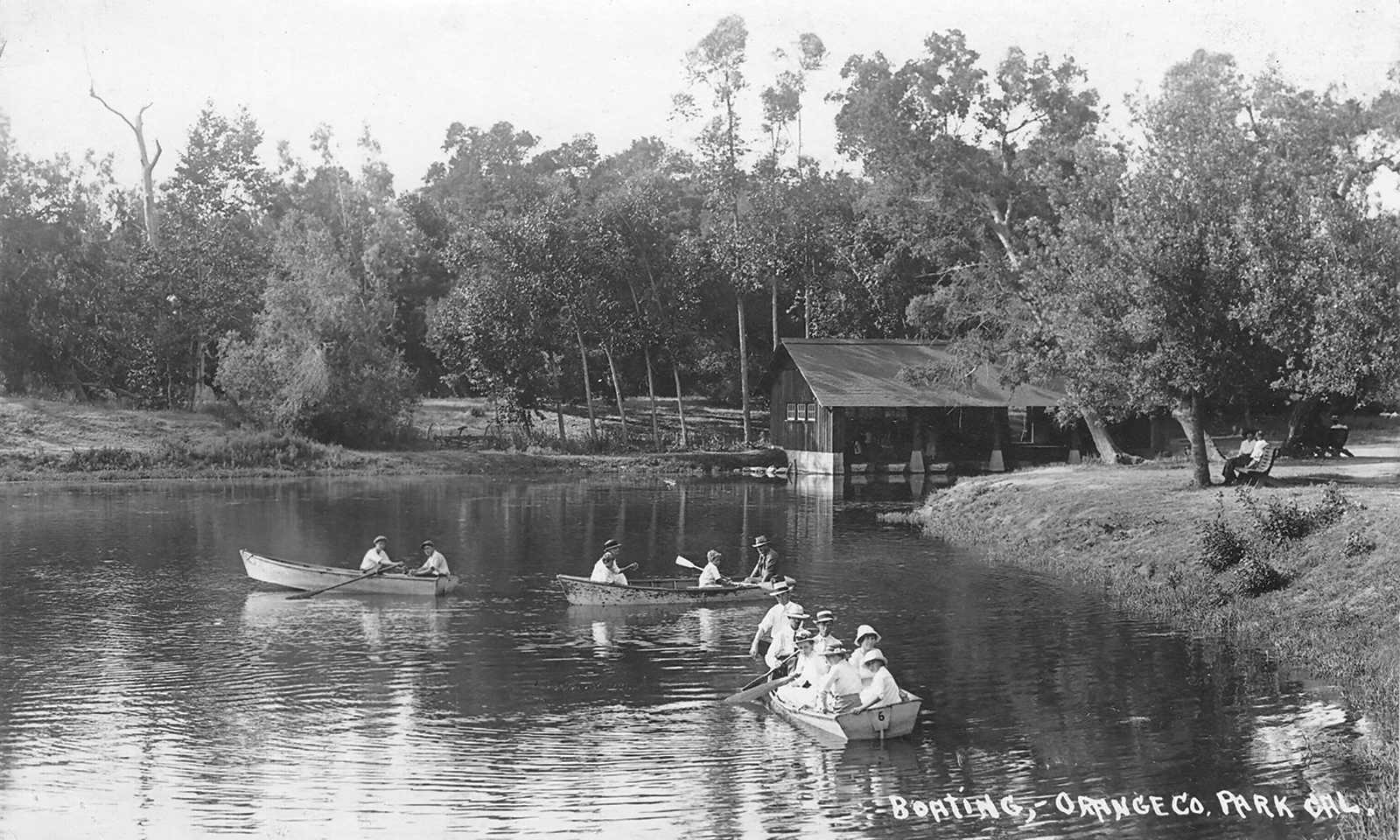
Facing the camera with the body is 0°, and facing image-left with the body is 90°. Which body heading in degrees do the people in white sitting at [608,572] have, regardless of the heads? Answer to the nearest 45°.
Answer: approximately 270°

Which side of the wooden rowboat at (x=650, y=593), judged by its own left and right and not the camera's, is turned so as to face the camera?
left

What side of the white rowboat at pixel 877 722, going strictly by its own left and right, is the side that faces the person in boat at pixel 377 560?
front

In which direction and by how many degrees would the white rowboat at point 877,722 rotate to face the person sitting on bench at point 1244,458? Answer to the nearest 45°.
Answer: approximately 90° to its right

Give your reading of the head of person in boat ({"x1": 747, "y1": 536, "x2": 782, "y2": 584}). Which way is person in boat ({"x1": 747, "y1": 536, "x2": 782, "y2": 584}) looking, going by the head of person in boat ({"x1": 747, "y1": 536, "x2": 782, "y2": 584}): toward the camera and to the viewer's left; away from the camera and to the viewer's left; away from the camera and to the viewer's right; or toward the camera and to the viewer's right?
toward the camera and to the viewer's left

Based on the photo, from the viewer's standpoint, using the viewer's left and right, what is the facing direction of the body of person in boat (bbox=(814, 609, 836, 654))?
facing the viewer

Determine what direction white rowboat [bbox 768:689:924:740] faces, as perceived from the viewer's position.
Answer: facing away from the viewer and to the left of the viewer
